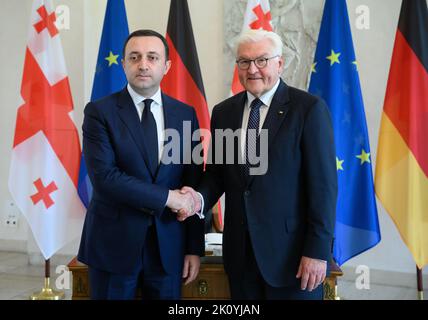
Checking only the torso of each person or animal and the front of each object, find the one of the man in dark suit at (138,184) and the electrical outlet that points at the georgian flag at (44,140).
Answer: the electrical outlet

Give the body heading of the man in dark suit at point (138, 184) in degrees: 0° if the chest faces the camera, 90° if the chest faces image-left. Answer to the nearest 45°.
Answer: approximately 0°

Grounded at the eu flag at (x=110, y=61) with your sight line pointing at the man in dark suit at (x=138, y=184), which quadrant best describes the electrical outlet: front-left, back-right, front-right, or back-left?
back-right

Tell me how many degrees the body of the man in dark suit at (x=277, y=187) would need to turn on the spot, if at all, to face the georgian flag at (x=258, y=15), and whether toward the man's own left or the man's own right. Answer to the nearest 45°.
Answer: approximately 135° to the man's own right

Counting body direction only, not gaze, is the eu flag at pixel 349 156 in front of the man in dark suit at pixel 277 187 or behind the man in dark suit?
behind

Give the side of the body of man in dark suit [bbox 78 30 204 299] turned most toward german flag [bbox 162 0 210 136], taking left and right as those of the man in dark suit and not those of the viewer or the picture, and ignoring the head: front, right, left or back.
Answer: back

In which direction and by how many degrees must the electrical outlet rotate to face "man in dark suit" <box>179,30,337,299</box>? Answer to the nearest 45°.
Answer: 0° — it already faces them

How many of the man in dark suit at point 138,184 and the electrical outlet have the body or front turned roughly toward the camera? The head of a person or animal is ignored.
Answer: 2
